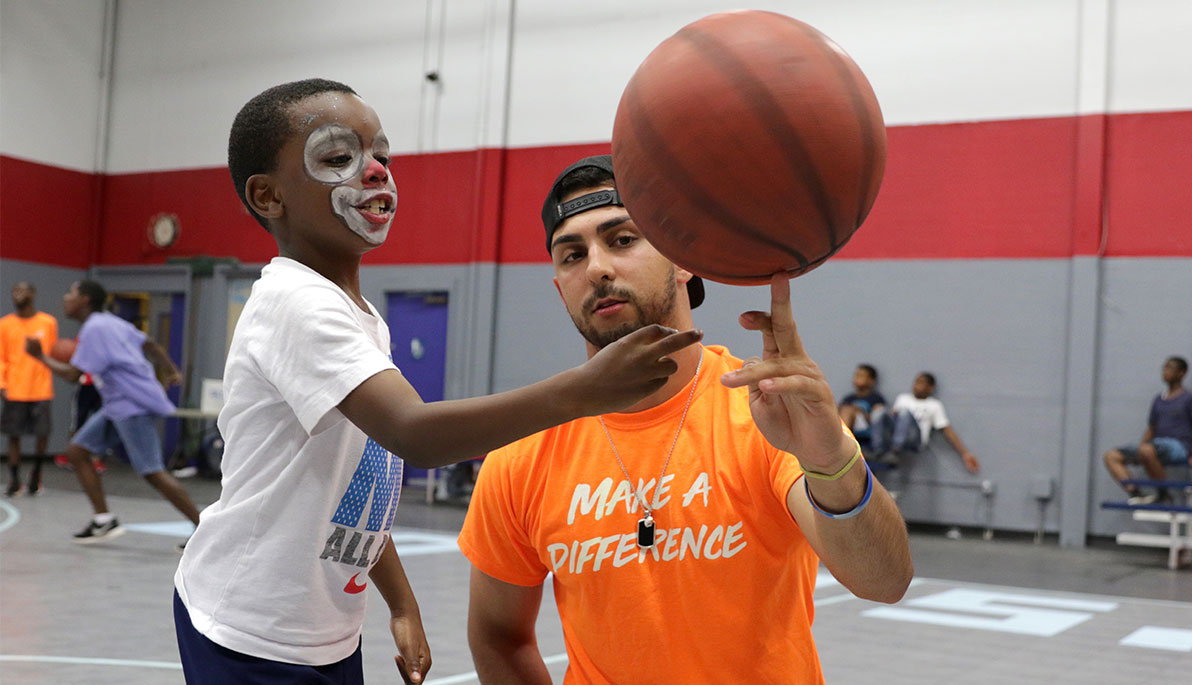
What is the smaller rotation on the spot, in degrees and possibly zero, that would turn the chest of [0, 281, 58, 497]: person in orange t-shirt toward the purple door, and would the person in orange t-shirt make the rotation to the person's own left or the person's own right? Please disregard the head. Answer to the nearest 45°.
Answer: approximately 90° to the person's own left

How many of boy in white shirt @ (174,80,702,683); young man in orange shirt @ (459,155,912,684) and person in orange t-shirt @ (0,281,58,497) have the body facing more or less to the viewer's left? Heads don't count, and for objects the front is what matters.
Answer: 0

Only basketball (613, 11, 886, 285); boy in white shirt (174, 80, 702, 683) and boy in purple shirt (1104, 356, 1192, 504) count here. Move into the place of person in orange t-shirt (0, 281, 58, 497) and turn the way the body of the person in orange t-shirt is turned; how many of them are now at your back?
0

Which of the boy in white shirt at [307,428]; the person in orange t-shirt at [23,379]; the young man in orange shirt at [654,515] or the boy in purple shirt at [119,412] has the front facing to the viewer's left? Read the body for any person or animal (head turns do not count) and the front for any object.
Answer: the boy in purple shirt

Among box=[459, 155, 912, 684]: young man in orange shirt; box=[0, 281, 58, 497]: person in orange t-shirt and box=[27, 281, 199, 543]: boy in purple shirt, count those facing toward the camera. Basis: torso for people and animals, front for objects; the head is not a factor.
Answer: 2

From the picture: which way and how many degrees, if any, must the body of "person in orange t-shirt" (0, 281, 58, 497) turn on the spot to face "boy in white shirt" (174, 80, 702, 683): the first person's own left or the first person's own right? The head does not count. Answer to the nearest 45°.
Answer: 0° — they already face them

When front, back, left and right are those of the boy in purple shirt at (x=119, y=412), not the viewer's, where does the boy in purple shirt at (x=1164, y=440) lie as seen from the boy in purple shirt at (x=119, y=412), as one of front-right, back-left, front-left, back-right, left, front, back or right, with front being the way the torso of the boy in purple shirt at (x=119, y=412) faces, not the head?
back

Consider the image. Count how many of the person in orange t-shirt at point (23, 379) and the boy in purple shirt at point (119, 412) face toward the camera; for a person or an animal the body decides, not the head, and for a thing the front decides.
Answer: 1

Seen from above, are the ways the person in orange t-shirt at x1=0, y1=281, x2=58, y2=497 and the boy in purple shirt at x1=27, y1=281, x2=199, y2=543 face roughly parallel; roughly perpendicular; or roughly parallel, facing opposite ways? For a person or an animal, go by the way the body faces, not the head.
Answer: roughly perpendicular

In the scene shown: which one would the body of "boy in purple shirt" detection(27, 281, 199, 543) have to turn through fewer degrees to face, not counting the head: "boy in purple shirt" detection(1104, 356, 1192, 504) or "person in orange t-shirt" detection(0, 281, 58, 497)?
the person in orange t-shirt

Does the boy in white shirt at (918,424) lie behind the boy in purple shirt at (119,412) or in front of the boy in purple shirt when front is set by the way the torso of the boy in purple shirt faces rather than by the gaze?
behind

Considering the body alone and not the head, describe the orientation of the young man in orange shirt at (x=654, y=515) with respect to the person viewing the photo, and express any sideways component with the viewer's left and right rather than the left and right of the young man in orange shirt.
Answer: facing the viewer

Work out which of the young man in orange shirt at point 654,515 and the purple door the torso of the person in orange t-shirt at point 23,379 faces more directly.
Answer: the young man in orange shirt

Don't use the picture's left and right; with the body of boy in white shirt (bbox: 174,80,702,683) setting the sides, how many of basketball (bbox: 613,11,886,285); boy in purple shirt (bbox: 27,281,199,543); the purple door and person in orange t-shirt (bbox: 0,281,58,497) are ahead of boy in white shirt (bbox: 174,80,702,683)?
1

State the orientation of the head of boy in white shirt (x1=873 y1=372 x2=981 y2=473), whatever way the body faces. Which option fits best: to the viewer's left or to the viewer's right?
to the viewer's left
